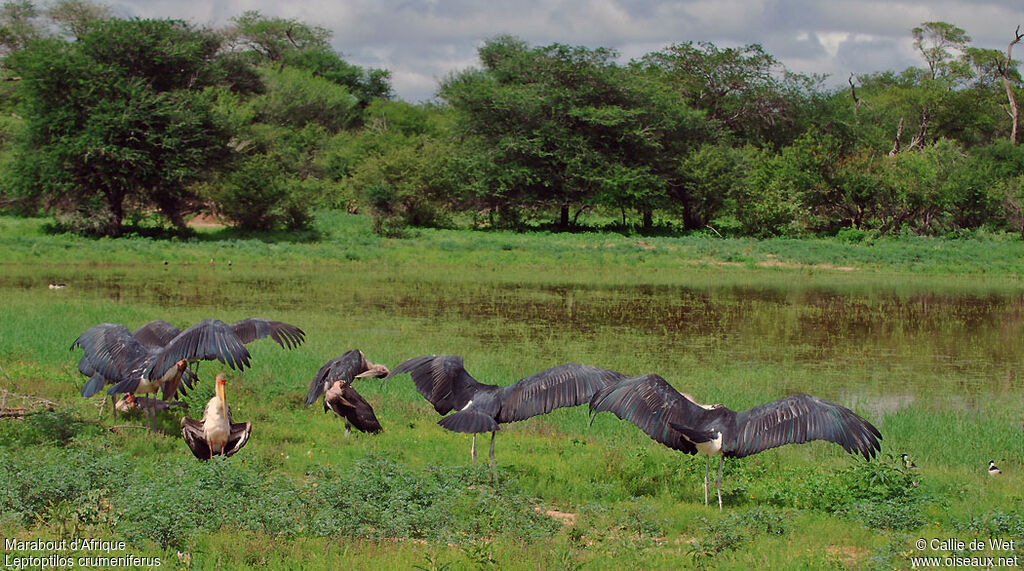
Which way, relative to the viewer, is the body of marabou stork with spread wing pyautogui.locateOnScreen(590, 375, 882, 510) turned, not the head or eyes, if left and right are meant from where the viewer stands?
facing away from the viewer

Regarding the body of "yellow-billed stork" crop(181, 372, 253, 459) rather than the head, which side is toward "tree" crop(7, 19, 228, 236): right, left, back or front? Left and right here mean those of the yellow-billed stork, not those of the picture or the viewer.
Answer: back

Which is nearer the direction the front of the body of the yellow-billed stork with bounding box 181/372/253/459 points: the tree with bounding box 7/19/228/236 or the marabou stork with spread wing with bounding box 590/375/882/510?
the marabou stork with spread wing

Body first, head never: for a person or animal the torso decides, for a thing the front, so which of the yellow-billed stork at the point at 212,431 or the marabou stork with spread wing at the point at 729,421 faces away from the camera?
the marabou stork with spread wing

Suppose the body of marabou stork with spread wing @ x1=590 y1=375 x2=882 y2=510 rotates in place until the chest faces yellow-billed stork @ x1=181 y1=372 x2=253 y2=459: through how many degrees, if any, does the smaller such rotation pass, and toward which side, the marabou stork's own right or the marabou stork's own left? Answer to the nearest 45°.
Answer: approximately 90° to the marabou stork's own left

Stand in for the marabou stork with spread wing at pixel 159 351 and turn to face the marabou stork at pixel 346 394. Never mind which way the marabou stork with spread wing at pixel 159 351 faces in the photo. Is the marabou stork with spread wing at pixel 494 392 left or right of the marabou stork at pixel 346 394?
right

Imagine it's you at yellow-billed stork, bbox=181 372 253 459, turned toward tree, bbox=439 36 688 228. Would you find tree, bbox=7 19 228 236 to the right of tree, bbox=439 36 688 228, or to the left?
left

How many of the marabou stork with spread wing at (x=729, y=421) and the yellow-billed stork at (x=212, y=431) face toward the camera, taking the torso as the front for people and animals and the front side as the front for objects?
1

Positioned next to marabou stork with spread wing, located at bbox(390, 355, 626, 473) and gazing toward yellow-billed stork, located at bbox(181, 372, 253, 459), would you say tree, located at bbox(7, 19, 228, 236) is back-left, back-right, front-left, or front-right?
front-right

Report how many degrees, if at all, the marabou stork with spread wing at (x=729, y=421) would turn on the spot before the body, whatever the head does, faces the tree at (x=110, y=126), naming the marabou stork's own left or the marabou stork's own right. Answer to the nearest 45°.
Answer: approximately 45° to the marabou stork's own left

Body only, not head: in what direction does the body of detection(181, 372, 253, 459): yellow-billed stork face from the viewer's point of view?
toward the camera

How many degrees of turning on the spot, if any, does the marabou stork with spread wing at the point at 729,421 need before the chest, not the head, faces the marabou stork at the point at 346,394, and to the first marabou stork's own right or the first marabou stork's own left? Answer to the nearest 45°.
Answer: approximately 90° to the first marabou stork's own left

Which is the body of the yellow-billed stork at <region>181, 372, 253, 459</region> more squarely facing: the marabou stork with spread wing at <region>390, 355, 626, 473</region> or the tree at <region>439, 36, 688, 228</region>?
the marabou stork with spread wing

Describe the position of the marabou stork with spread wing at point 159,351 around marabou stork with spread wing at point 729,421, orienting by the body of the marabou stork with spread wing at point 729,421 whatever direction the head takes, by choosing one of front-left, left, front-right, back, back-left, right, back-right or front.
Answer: left
